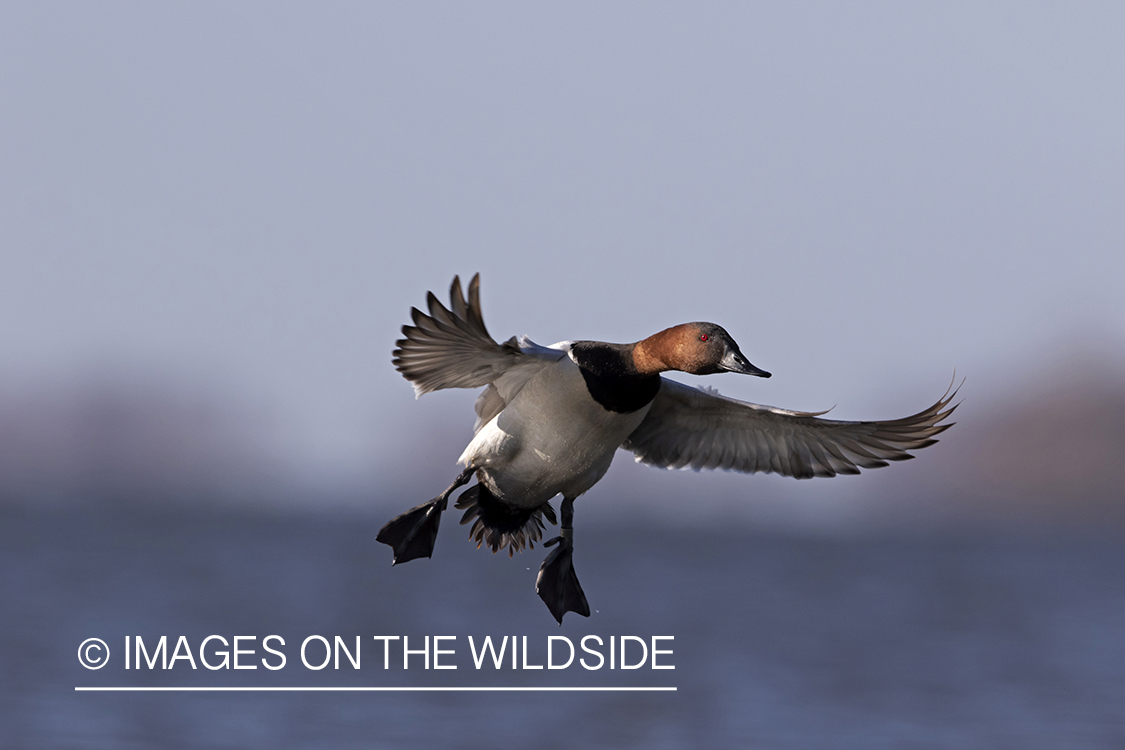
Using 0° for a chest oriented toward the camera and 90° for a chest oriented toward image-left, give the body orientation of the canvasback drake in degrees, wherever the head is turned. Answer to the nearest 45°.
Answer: approximately 315°
